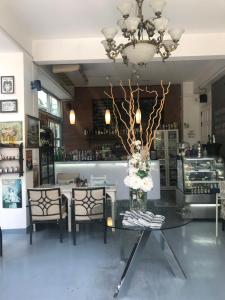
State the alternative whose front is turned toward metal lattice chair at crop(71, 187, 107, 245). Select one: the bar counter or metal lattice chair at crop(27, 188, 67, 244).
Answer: the bar counter

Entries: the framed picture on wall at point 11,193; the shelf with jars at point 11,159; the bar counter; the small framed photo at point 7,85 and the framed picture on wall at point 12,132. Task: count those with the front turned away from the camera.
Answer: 0

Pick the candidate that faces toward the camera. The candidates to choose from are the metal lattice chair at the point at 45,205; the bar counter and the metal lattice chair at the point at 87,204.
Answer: the bar counter

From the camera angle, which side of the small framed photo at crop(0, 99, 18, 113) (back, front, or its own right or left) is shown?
front

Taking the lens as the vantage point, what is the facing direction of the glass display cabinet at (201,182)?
facing the viewer

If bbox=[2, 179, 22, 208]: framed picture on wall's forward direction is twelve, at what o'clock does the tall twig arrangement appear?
The tall twig arrangement is roughly at 10 o'clock from the framed picture on wall.

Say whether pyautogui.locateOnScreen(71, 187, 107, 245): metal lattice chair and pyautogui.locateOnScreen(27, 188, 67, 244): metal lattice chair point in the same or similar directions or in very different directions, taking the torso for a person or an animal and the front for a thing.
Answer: same or similar directions
